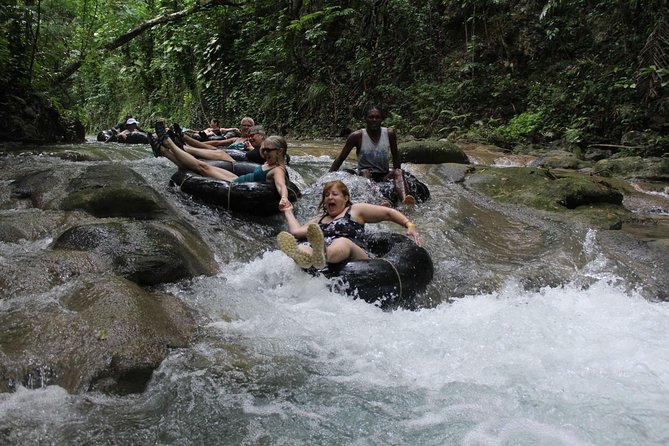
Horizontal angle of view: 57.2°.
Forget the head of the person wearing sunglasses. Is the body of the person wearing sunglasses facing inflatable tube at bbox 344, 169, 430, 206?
no

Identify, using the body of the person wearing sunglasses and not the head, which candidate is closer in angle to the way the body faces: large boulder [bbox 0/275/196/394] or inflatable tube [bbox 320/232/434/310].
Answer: the large boulder

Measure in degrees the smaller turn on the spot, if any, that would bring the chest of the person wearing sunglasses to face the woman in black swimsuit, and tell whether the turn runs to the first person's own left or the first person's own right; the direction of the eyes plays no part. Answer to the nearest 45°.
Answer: approximately 90° to the first person's own left

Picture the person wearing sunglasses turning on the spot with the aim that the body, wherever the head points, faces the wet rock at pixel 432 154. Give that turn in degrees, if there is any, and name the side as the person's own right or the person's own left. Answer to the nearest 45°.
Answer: approximately 135° to the person's own right

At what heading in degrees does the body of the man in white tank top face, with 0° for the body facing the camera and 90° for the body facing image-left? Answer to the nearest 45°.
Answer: approximately 0°

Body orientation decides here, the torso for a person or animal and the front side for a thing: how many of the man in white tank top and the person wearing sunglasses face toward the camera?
1

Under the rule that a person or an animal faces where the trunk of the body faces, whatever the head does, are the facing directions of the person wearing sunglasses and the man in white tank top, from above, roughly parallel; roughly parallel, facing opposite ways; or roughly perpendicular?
roughly perpendicular

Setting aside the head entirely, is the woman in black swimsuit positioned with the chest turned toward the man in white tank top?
no

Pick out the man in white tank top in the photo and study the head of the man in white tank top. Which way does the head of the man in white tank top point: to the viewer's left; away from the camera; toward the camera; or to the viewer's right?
toward the camera

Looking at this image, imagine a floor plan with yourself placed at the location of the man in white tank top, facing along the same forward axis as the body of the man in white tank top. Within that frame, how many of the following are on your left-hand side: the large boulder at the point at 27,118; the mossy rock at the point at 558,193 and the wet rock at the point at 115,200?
1

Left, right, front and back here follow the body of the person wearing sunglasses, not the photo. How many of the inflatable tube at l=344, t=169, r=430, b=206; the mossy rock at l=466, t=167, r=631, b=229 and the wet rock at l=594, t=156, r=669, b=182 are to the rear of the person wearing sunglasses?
3

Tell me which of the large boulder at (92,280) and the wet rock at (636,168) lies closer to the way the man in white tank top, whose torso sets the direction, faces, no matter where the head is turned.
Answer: the large boulder

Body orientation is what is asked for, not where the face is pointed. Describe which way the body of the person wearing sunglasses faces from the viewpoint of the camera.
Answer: to the viewer's left

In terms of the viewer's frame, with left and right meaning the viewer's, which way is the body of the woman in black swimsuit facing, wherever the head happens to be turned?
facing the viewer and to the left of the viewer

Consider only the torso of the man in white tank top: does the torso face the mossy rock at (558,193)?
no

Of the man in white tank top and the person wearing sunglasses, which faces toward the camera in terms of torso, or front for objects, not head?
the man in white tank top
